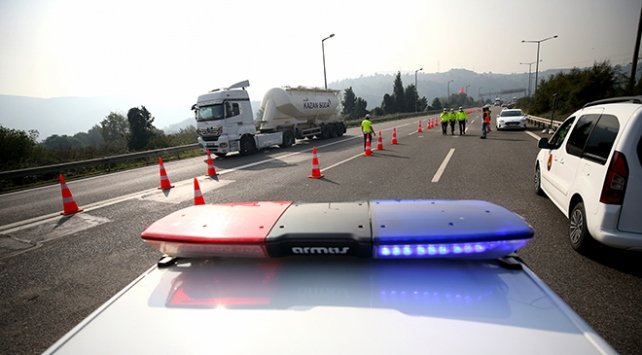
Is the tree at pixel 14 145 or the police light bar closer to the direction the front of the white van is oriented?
the tree

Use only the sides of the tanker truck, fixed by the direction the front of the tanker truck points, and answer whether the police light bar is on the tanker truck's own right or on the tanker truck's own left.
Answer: on the tanker truck's own left

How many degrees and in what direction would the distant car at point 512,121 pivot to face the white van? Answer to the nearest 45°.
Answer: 0° — it already faces it

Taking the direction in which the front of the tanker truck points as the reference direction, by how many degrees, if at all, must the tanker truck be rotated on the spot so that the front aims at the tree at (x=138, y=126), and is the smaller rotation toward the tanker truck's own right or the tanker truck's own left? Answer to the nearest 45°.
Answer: approximately 90° to the tanker truck's own right

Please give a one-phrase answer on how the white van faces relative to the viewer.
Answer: facing away from the viewer and to the left of the viewer

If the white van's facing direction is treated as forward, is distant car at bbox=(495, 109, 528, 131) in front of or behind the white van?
in front

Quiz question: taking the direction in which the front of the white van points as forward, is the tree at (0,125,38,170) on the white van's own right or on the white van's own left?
on the white van's own left

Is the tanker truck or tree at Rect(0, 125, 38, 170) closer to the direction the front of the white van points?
the tanker truck

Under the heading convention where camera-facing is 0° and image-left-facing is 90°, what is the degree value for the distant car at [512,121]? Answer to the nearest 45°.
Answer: approximately 0°

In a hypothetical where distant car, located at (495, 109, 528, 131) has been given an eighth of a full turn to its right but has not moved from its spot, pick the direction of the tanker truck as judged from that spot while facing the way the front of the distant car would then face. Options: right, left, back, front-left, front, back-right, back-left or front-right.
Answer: front
